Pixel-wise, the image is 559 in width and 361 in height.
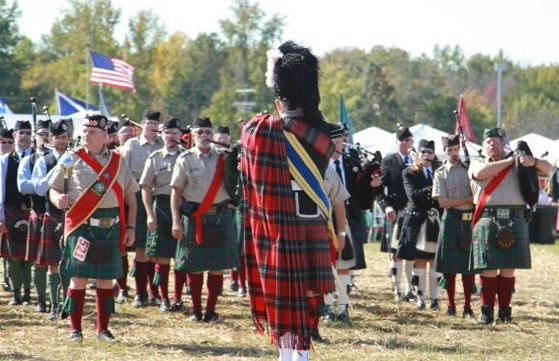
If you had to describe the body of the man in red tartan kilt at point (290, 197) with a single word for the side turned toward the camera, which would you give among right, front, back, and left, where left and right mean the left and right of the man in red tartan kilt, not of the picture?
back

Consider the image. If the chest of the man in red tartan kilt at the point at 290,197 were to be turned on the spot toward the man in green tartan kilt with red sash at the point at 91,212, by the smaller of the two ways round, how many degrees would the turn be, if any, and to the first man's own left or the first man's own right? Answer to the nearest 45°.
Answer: approximately 45° to the first man's own left

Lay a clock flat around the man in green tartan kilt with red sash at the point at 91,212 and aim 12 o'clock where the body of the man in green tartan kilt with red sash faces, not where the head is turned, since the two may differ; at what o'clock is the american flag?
The american flag is roughly at 6 o'clock from the man in green tartan kilt with red sash.

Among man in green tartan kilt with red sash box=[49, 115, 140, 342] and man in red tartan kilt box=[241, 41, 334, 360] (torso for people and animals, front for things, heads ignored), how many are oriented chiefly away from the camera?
1

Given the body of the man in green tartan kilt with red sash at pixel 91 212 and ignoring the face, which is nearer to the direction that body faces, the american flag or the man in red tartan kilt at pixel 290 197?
the man in red tartan kilt

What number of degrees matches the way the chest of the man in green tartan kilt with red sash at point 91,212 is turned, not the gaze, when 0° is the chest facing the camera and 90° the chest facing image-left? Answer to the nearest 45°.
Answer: approximately 0°

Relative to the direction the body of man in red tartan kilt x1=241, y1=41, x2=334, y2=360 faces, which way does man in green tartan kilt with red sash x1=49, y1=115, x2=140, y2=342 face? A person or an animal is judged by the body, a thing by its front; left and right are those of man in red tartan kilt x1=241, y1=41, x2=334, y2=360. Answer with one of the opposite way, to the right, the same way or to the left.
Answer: the opposite way

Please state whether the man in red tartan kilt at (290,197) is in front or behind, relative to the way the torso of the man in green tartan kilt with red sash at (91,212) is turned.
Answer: in front

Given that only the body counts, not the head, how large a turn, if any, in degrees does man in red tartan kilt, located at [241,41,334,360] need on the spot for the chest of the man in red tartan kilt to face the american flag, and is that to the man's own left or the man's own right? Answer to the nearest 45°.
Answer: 0° — they already face it

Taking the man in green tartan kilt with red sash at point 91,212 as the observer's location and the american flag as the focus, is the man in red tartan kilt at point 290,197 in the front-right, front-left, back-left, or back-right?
back-right
